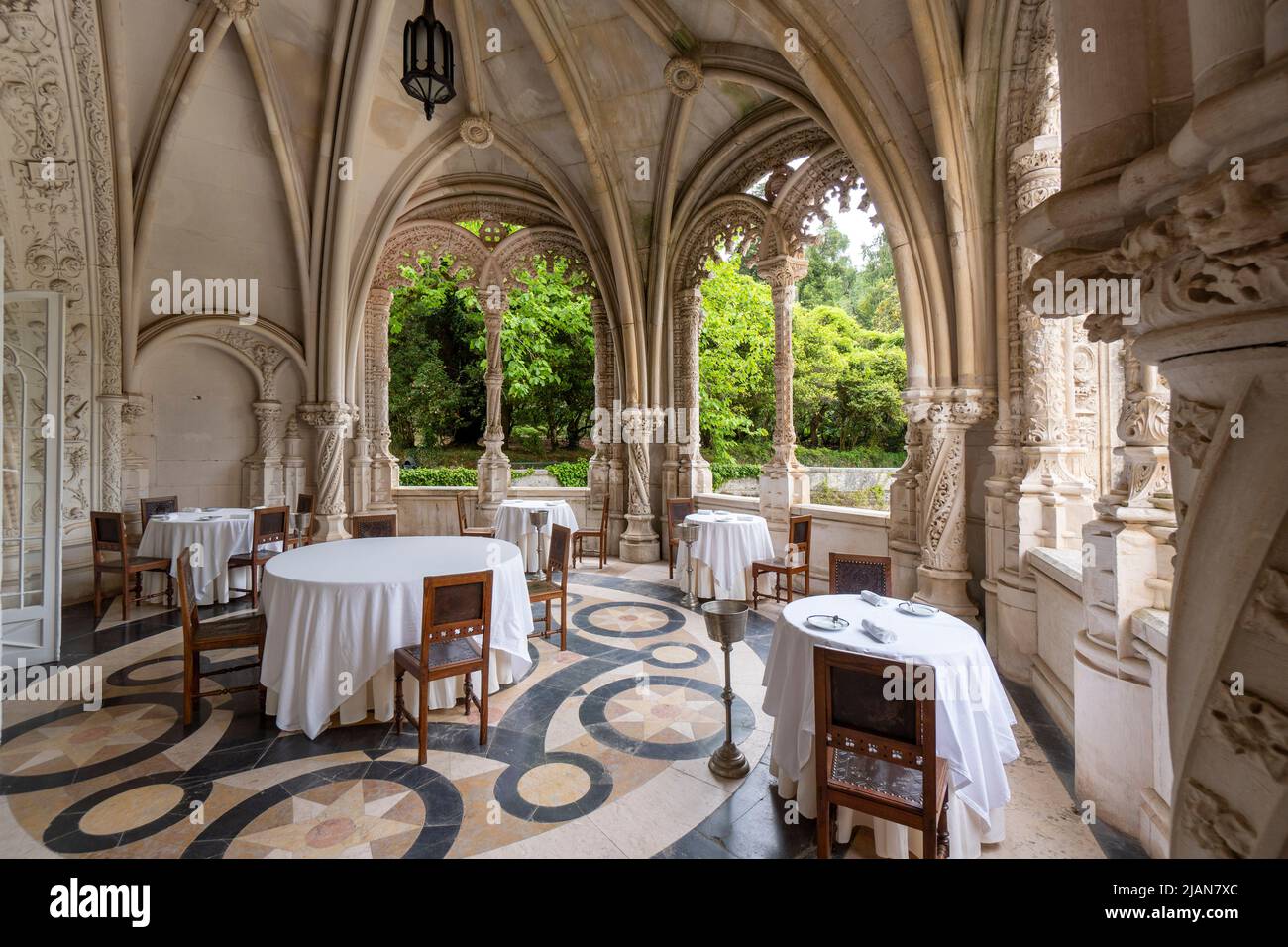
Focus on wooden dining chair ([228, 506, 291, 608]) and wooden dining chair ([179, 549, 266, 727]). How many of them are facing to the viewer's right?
1

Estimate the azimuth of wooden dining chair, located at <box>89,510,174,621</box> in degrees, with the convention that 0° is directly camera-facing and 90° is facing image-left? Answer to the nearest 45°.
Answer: approximately 225°

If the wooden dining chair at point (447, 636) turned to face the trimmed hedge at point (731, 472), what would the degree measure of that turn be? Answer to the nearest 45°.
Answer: approximately 90° to its right

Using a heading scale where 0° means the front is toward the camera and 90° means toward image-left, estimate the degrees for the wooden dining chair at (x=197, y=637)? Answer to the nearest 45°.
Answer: approximately 270°

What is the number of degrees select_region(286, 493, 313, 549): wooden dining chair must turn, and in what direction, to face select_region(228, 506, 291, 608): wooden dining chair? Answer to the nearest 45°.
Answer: approximately 45° to its left

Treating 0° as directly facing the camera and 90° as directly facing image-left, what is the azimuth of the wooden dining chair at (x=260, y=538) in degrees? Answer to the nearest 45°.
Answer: approximately 135°

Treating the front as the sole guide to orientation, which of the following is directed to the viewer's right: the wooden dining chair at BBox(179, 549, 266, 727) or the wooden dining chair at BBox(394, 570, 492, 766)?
the wooden dining chair at BBox(179, 549, 266, 727)

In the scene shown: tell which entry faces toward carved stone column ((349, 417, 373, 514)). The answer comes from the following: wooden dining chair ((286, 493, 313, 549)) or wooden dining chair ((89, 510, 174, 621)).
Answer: wooden dining chair ((89, 510, 174, 621))
